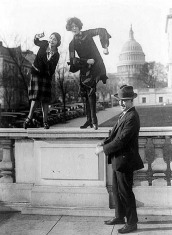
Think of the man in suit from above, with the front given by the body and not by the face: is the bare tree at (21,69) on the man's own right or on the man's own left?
on the man's own right

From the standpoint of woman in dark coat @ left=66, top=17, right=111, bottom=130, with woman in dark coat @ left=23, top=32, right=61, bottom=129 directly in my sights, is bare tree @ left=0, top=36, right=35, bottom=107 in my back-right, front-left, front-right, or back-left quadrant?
front-right

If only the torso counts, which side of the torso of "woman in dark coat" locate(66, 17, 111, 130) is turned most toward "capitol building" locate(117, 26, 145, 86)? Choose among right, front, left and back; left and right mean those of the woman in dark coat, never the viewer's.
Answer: back

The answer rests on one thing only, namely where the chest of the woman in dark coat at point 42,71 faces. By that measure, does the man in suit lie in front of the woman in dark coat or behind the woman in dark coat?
in front

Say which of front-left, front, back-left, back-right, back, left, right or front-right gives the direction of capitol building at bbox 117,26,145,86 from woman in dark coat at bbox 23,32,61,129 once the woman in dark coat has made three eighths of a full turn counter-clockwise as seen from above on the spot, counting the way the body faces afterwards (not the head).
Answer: front

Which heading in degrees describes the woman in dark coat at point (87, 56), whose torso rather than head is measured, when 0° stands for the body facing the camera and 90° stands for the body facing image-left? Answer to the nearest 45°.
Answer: approximately 45°

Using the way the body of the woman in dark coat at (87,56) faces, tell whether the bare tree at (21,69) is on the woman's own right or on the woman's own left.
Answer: on the woman's own right

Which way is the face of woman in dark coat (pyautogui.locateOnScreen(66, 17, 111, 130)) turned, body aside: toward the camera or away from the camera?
toward the camera

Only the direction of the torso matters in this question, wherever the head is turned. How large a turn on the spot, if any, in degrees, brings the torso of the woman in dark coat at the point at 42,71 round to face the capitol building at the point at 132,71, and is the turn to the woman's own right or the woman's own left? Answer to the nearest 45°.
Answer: approximately 135° to the woman's own left

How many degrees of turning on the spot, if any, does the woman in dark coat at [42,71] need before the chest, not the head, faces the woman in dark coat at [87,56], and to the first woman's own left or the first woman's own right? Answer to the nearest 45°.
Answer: approximately 90° to the first woman's own left

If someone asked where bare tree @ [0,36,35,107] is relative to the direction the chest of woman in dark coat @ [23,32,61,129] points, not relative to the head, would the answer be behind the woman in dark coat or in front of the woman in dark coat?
behind

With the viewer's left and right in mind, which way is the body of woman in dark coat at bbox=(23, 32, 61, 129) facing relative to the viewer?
facing the viewer
